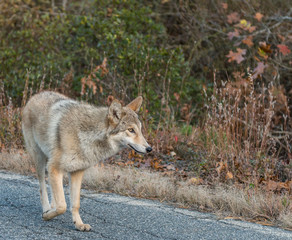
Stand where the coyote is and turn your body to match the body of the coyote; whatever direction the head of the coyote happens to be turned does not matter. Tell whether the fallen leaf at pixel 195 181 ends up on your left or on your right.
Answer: on your left

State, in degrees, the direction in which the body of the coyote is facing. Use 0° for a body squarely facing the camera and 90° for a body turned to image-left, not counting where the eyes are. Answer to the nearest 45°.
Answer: approximately 315°
